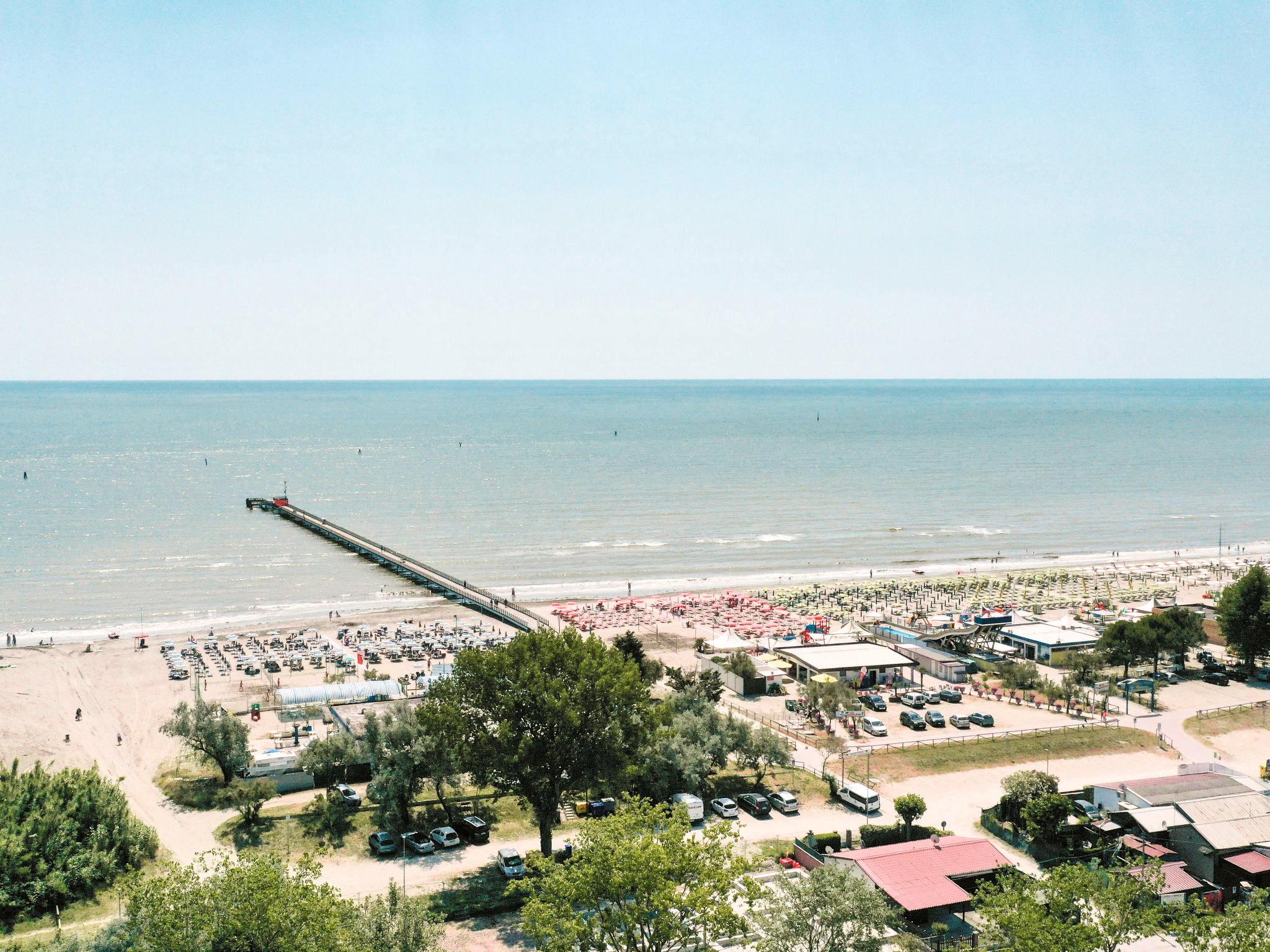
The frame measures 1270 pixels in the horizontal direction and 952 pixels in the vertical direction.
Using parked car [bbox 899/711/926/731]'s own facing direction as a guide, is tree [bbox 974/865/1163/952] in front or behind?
in front

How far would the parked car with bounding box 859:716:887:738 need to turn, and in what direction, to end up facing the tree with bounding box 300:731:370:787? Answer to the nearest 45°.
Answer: approximately 90° to its right

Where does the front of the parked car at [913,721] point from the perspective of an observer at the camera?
facing the viewer and to the right of the viewer

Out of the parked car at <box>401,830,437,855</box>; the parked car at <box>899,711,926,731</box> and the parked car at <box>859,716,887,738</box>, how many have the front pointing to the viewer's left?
0

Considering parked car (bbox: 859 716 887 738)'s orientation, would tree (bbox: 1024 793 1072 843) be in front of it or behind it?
in front

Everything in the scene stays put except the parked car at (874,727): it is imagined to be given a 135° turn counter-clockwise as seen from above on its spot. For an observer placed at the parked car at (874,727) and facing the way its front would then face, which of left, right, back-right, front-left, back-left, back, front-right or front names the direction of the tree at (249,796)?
back-left

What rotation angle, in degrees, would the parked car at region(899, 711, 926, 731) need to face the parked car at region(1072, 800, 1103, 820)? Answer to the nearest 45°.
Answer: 0° — it already faces it

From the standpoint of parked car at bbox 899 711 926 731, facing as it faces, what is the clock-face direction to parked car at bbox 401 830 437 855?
parked car at bbox 401 830 437 855 is roughly at 3 o'clock from parked car at bbox 899 711 926 731.

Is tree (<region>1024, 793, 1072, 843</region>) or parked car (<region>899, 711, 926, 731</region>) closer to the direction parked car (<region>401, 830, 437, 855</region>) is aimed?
the tree

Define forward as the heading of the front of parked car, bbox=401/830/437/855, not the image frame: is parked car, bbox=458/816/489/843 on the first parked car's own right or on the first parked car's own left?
on the first parked car's own left

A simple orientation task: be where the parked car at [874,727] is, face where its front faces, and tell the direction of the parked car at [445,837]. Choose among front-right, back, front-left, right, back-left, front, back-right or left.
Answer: right

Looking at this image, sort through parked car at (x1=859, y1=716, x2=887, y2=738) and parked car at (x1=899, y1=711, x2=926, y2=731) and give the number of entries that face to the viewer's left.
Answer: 0
